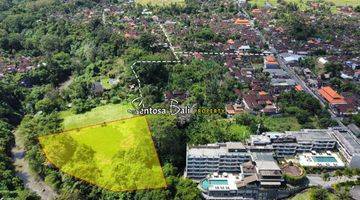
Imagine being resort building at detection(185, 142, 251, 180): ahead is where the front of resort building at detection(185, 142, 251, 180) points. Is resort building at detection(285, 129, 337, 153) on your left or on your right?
on your left

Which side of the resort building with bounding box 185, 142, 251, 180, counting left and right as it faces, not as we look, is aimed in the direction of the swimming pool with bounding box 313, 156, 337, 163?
left

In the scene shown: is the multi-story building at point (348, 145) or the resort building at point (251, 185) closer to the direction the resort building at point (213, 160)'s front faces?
the resort building

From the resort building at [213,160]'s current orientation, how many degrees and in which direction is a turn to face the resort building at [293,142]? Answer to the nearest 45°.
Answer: approximately 135° to its left

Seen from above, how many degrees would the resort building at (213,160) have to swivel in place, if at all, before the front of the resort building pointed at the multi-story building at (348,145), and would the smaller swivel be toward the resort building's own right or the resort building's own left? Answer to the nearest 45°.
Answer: approximately 135° to the resort building's own left

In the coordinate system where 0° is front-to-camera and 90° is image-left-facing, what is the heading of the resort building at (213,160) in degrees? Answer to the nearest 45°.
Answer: approximately 0°
